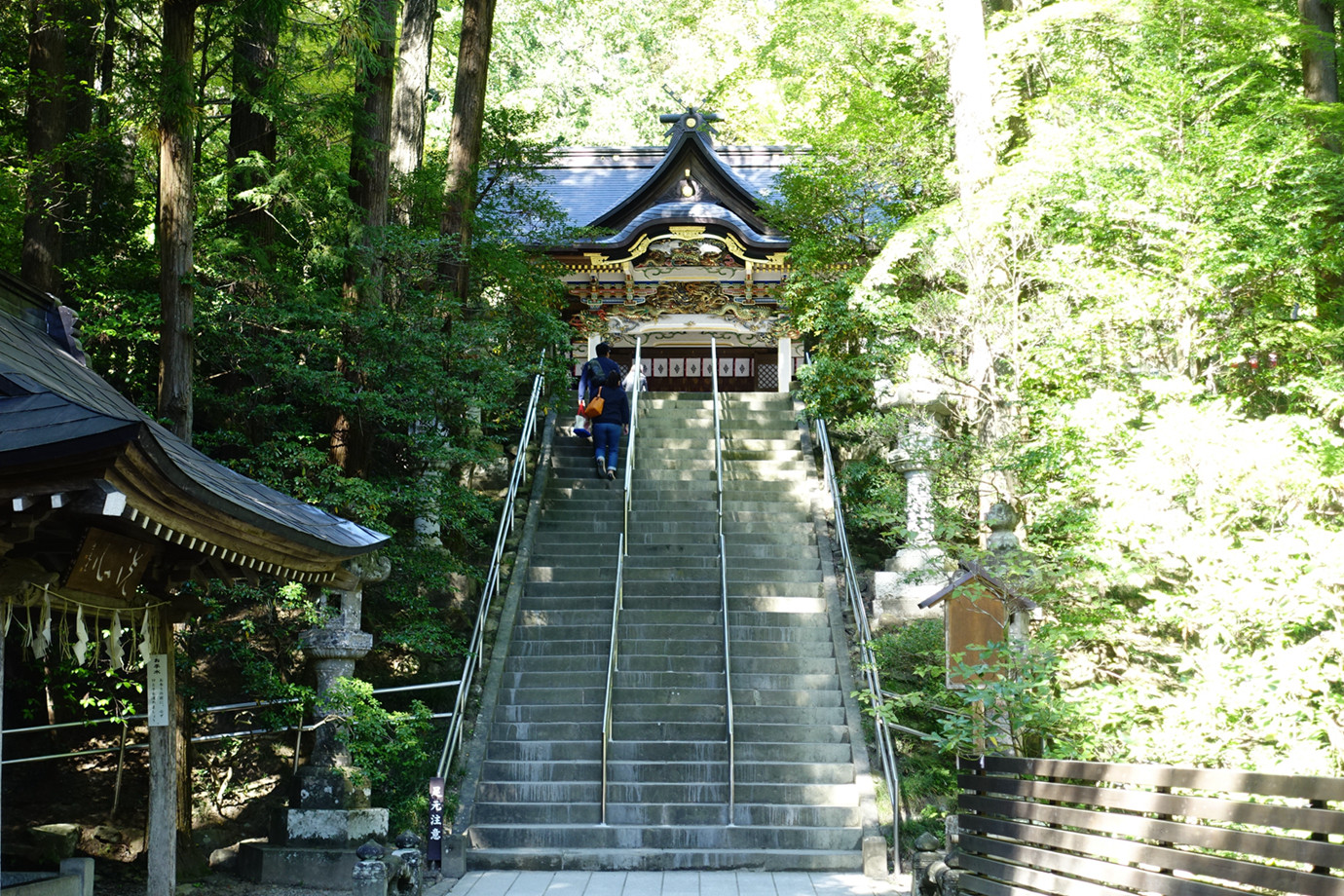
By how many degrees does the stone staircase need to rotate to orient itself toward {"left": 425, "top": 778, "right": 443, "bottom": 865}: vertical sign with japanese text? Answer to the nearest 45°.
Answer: approximately 45° to its right

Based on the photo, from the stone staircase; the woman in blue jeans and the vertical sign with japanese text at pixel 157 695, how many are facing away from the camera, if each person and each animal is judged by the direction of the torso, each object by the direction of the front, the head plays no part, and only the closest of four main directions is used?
1

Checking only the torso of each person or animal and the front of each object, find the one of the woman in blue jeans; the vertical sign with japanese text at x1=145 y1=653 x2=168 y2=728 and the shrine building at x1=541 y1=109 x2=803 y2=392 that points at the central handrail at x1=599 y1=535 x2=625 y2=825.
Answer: the shrine building

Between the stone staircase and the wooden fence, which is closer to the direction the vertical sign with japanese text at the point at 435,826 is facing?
the wooden fence

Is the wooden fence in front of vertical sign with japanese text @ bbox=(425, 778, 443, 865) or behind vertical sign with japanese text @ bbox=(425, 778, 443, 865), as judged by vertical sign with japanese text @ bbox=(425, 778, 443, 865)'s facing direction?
in front

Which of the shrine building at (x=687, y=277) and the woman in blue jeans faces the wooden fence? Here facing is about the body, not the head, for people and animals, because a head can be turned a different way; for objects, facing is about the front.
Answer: the shrine building

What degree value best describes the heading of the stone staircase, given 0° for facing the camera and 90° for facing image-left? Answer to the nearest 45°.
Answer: approximately 0°

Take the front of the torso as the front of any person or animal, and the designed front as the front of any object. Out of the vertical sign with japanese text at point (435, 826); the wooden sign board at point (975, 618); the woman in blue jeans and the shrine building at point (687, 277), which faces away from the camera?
the woman in blue jeans

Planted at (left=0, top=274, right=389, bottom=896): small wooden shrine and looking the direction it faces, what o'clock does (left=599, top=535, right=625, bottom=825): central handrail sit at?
The central handrail is roughly at 9 o'clock from the small wooden shrine.

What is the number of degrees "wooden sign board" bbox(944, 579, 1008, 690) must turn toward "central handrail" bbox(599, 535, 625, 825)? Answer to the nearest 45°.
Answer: approximately 135° to its right

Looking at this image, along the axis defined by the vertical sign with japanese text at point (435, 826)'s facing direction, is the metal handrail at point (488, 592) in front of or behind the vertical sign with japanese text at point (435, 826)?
behind

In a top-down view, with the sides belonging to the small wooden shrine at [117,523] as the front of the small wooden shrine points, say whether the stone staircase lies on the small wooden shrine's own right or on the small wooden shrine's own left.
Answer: on the small wooden shrine's own left
